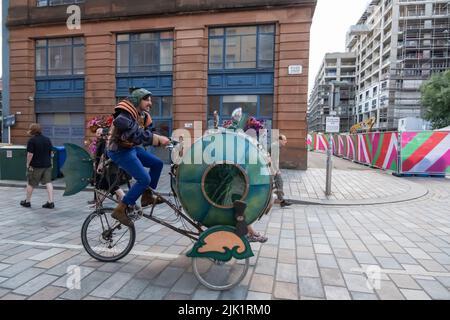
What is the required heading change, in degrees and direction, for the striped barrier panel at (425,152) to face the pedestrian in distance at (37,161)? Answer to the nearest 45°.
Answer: approximately 45° to its right

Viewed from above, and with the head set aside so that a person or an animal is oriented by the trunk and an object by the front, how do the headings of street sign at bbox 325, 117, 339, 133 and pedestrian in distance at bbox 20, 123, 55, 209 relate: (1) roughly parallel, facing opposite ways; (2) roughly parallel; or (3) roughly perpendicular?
roughly perpendicular

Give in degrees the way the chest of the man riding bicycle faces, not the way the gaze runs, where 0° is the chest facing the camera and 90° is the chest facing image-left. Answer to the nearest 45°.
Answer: approximately 315°

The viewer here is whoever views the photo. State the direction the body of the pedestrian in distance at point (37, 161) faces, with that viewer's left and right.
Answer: facing away from the viewer and to the left of the viewer
